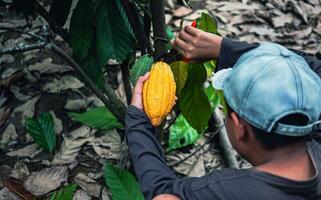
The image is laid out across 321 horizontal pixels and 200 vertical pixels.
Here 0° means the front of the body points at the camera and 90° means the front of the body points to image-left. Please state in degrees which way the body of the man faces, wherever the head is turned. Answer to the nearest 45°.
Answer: approximately 135°

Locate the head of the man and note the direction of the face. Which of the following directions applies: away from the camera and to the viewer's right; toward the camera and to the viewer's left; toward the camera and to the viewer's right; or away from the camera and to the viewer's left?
away from the camera and to the viewer's left

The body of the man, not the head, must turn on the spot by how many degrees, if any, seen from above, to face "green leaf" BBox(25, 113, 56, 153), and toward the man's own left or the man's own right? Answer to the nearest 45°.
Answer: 0° — they already face it

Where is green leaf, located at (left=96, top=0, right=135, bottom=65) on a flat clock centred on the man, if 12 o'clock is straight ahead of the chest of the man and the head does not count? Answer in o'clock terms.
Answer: The green leaf is roughly at 12 o'clock from the man.

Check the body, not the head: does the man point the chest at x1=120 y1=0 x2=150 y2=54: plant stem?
yes
